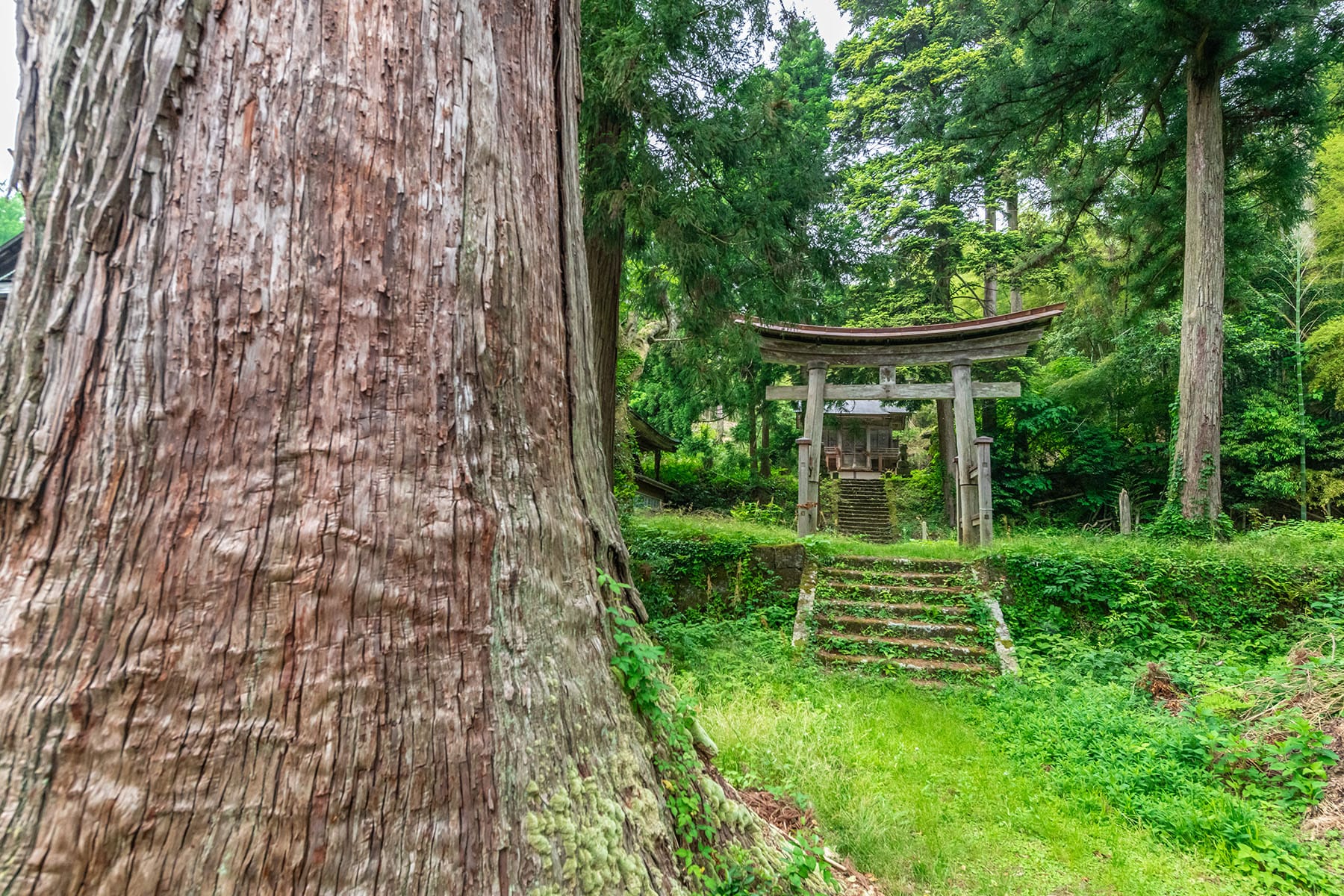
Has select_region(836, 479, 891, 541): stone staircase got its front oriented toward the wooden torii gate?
yes

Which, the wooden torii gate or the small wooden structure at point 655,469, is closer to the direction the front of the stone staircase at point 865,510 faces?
the wooden torii gate

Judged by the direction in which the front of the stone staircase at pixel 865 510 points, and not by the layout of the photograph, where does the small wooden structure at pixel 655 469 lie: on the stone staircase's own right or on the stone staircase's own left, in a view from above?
on the stone staircase's own right

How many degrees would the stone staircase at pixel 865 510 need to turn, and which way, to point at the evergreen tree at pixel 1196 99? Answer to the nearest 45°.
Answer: approximately 45° to its left

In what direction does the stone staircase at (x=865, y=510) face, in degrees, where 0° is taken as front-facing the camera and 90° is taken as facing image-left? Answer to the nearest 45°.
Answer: approximately 0°

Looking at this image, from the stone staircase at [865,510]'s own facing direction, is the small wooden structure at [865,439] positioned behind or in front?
behind
